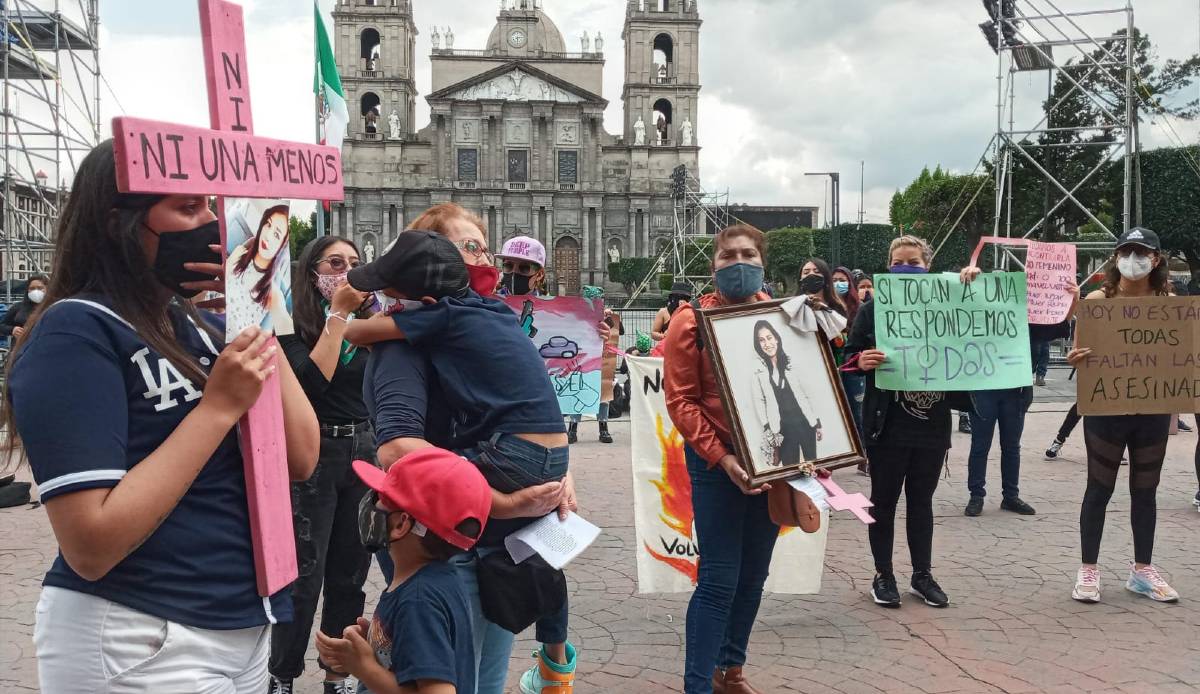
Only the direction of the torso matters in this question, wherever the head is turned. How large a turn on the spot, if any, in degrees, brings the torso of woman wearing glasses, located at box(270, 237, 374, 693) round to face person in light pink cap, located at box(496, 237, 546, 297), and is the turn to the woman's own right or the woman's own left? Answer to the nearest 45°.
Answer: approximately 90° to the woman's own left

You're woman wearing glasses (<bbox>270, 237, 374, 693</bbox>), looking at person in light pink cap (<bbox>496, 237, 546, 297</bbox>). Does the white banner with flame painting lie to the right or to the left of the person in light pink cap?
right

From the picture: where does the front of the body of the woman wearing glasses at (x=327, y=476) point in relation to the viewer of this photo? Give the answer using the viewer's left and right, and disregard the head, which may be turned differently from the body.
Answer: facing the viewer and to the right of the viewer

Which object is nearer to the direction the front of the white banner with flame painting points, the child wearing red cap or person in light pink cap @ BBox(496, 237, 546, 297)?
the child wearing red cap

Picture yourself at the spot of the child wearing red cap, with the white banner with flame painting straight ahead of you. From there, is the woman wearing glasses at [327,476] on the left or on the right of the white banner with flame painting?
left

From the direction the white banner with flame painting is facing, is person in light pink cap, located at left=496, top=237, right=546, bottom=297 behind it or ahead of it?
behind

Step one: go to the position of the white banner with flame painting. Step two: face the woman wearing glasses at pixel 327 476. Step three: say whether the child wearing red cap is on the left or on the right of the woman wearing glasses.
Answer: left

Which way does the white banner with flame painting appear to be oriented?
toward the camera

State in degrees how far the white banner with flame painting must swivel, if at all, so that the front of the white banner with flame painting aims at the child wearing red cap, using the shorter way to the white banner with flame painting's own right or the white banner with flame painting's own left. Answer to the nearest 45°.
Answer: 0° — it already faces them

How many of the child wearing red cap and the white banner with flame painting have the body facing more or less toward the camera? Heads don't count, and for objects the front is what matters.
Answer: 1
